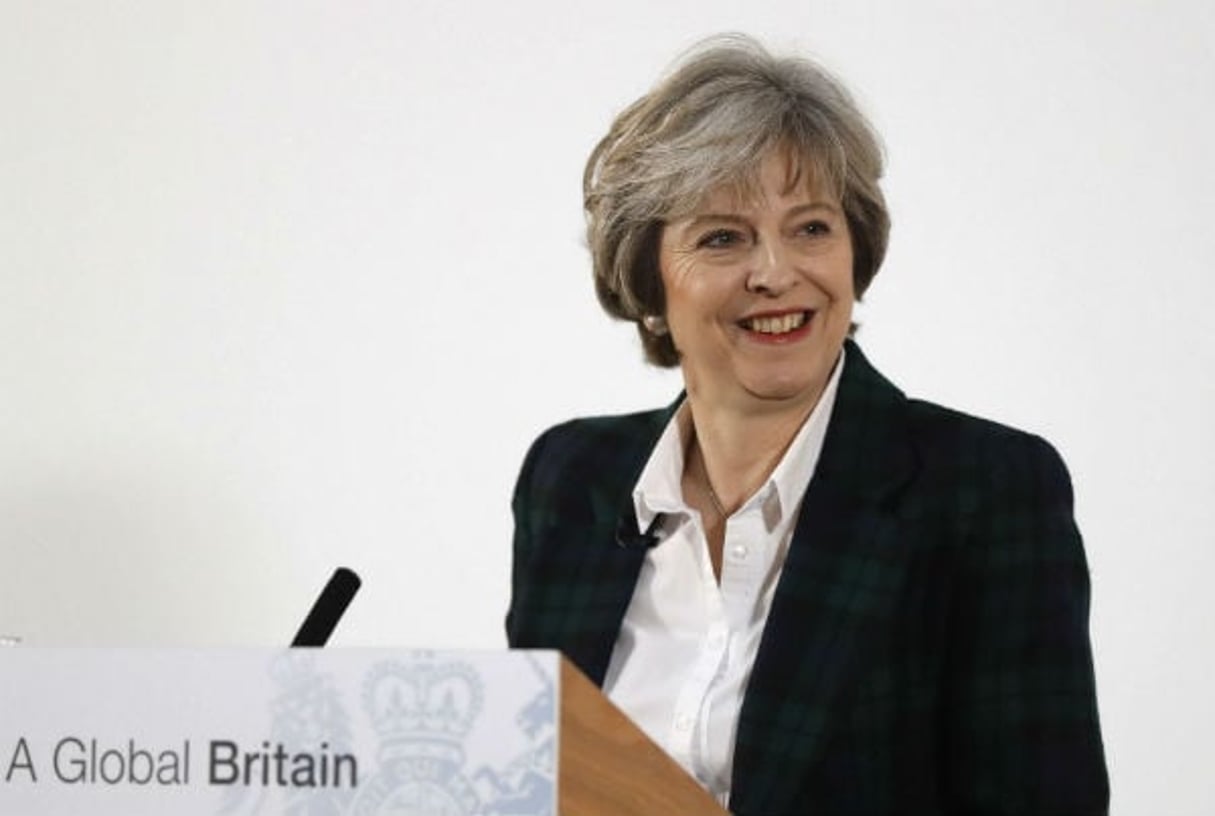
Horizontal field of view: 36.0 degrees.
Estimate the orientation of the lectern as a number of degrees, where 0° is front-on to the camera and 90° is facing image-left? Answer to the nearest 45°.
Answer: approximately 45°

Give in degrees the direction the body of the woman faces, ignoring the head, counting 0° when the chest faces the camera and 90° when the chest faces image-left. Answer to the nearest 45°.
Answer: approximately 45°
